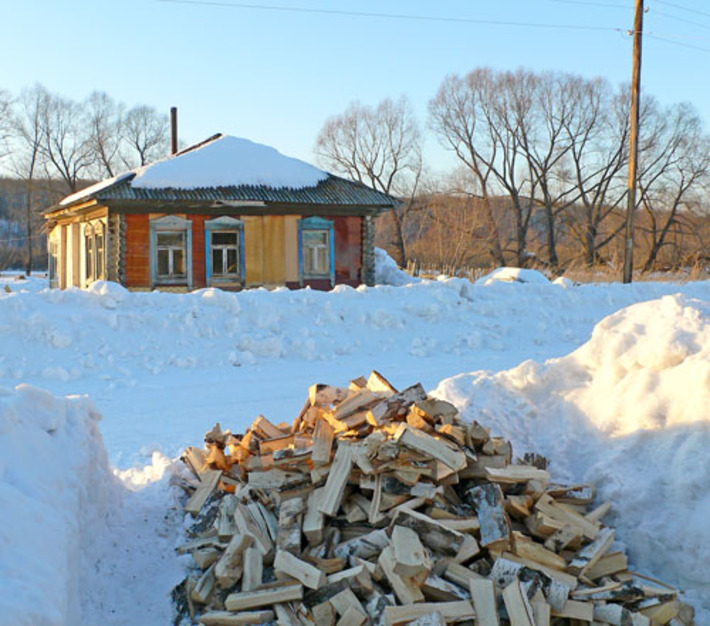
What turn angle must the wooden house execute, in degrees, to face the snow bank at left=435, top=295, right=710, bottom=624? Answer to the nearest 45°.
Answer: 0° — it already faces it

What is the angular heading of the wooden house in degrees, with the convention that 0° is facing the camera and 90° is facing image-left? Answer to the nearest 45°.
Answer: approximately 0°

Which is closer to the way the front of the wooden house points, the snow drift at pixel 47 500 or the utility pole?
the snow drift

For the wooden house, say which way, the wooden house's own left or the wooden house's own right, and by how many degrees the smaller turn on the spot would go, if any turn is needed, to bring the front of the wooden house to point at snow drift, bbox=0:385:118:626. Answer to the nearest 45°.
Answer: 0° — it already faces it

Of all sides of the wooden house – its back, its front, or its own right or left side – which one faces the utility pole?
left
